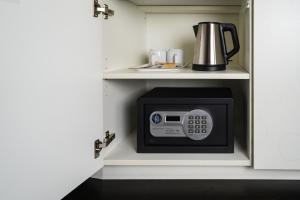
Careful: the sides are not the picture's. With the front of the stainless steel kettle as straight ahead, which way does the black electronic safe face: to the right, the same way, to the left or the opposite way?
to the left

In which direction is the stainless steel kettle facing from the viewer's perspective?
to the viewer's left

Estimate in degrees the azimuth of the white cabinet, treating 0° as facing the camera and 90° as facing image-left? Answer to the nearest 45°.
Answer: approximately 0°

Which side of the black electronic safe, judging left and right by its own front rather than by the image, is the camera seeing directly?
front

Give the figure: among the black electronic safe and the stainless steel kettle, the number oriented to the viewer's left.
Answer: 1
